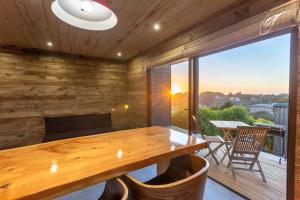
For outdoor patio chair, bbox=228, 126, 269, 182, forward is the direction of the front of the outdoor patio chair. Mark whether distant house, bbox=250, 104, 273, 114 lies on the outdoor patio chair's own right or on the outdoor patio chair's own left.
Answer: on the outdoor patio chair's own right

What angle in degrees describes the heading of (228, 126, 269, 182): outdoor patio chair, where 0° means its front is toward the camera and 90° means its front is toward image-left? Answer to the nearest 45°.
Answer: approximately 135°

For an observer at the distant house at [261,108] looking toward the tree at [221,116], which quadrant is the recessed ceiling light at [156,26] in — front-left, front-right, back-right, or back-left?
front-left

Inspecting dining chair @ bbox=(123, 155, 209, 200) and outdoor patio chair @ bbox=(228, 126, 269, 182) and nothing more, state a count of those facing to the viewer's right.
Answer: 0

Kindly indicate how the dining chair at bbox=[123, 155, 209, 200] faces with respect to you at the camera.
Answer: facing away from the viewer and to the left of the viewer

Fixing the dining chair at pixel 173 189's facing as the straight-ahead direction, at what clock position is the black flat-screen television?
The black flat-screen television is roughly at 12 o'clock from the dining chair.

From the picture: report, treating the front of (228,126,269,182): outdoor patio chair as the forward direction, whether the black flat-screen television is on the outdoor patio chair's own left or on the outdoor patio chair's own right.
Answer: on the outdoor patio chair's own left

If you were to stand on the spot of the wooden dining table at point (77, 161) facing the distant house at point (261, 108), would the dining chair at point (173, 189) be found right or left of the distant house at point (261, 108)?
right

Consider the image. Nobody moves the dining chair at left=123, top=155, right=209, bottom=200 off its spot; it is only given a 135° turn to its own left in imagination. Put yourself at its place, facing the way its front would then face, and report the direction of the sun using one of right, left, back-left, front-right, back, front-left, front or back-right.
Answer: back
